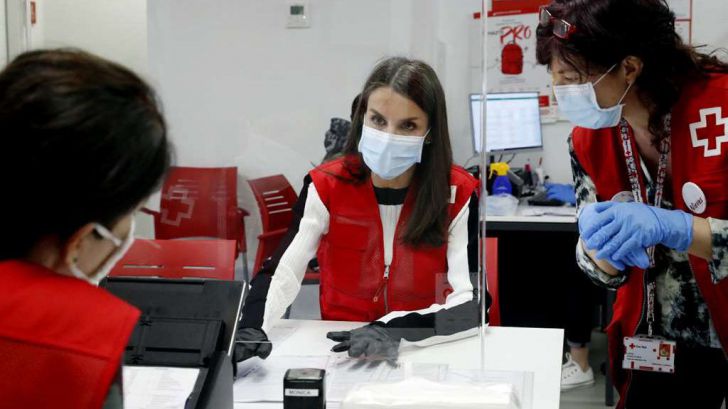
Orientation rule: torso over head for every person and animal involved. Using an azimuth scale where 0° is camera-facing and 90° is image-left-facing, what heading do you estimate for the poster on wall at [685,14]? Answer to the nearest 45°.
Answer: approximately 0°

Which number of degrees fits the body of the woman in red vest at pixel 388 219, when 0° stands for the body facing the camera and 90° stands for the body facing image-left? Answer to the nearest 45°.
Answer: approximately 0°

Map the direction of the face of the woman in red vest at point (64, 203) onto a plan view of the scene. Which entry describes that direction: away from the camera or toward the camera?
away from the camera

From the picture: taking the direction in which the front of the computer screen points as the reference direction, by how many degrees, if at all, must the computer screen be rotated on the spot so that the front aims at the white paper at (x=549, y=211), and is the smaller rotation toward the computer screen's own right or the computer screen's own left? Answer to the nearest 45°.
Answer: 0° — it already faces it

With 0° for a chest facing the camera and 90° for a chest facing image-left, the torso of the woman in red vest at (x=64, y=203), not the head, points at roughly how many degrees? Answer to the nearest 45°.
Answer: approximately 225°
